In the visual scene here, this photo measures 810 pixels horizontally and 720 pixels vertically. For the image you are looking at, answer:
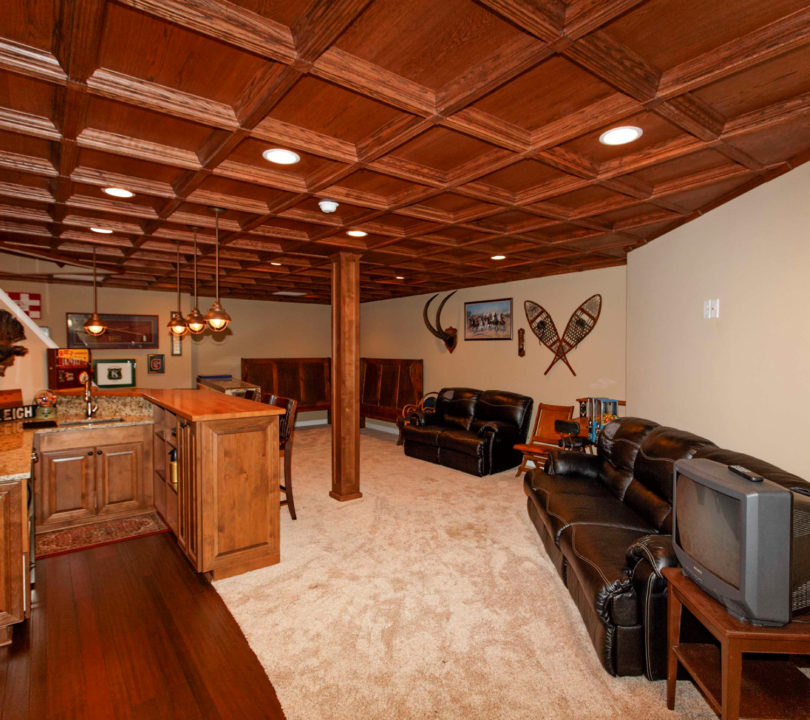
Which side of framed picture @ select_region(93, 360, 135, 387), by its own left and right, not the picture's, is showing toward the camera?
front

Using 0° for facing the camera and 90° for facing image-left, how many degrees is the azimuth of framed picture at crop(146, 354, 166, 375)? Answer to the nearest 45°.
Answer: approximately 0°

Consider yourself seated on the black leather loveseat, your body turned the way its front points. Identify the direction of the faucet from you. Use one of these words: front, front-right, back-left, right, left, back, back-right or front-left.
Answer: front

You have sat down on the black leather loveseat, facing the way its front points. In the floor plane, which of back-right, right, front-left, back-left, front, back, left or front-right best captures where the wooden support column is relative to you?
front

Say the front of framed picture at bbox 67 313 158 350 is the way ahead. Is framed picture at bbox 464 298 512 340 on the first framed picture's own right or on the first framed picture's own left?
on the first framed picture's own left

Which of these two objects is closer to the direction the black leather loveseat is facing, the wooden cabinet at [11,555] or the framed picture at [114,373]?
the wooden cabinet

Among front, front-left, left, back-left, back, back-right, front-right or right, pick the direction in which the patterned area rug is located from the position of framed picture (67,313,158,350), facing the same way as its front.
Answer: front

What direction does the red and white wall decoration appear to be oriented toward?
toward the camera

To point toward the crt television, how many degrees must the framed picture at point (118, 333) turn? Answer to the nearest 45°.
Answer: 0° — it already faces it

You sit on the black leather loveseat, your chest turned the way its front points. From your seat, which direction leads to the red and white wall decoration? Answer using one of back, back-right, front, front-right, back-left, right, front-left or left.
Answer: front-right

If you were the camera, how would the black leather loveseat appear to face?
facing the viewer and to the left of the viewer

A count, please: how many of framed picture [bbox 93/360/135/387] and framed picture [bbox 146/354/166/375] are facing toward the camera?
2

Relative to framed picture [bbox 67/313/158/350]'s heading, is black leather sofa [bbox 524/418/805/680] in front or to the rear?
in front

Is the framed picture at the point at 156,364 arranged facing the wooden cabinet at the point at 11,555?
yes

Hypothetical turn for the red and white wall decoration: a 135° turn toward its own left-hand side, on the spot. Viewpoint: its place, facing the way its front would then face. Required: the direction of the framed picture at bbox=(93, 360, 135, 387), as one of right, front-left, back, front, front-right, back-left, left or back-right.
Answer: front-right

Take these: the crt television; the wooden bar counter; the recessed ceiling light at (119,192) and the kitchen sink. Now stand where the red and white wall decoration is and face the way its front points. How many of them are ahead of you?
4
